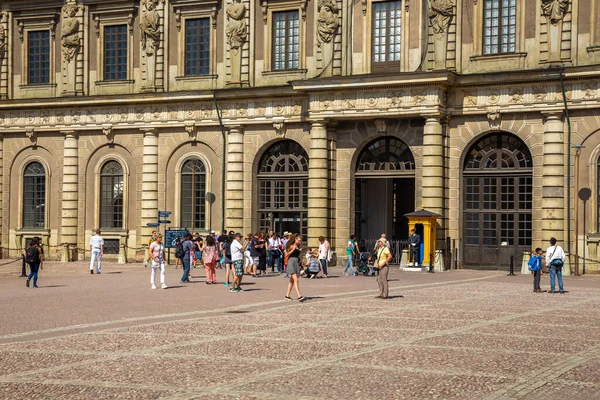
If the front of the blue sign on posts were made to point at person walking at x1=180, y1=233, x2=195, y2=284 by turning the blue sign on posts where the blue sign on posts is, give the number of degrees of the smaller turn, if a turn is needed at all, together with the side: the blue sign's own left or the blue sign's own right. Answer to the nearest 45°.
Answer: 0° — it already faces them

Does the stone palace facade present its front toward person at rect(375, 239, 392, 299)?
yes

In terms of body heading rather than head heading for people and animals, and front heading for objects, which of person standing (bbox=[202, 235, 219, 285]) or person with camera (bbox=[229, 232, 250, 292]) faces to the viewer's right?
the person with camera

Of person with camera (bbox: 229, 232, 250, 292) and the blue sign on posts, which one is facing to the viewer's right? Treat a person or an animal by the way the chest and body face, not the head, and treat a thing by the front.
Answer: the person with camera

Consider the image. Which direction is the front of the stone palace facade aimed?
toward the camera

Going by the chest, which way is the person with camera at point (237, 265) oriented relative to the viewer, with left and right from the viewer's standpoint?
facing to the right of the viewer

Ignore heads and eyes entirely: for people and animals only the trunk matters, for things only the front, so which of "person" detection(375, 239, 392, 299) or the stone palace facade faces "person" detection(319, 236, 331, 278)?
the stone palace facade

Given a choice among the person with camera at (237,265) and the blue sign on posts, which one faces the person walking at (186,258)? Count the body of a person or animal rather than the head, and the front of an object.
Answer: the blue sign on posts

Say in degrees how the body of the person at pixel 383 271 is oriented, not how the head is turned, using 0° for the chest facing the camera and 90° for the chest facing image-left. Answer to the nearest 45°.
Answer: approximately 45°

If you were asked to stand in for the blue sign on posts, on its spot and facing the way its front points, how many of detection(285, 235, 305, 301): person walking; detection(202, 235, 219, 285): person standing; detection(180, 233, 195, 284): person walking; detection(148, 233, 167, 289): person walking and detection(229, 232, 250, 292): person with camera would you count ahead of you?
5

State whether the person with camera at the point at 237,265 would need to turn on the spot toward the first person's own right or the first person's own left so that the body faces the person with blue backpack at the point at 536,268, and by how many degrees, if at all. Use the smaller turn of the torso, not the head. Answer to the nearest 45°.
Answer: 0° — they already face them

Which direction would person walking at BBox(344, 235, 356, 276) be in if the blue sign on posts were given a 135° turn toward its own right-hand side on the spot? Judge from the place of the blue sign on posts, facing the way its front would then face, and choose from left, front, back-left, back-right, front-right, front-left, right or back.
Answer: back
